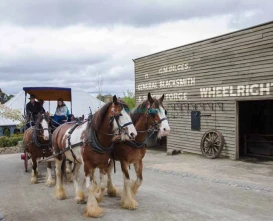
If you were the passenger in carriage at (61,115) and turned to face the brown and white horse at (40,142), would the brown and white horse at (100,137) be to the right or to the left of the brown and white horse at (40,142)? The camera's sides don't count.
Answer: left

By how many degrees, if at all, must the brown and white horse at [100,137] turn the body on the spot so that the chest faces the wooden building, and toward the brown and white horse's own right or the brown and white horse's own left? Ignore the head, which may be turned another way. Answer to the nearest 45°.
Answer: approximately 90° to the brown and white horse's own left

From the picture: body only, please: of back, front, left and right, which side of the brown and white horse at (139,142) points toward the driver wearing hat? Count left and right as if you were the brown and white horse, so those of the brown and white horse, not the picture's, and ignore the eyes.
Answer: back

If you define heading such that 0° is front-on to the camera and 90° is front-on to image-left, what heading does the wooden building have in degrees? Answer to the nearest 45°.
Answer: approximately 45°

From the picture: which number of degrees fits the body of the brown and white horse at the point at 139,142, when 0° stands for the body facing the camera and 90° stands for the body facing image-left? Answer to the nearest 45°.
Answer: approximately 315°

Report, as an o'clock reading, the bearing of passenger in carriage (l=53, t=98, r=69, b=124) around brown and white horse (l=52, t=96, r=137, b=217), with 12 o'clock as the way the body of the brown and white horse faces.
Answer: The passenger in carriage is roughly at 7 o'clock from the brown and white horse.
